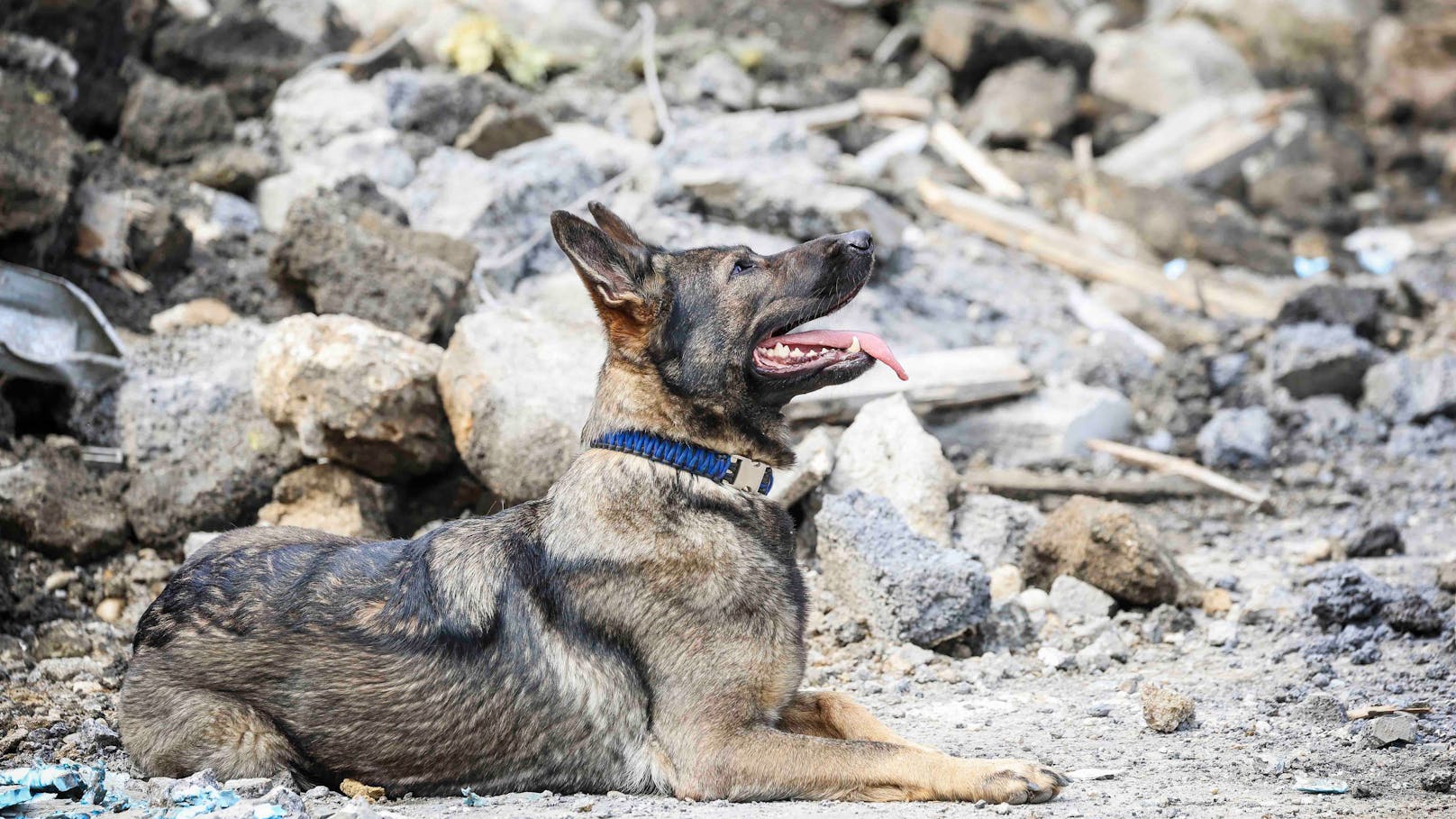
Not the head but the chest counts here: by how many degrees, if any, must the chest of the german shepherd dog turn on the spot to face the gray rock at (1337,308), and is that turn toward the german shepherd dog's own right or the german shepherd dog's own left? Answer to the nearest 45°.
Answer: approximately 45° to the german shepherd dog's own left

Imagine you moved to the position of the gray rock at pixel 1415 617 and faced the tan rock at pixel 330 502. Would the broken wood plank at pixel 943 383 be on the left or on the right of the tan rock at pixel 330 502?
right

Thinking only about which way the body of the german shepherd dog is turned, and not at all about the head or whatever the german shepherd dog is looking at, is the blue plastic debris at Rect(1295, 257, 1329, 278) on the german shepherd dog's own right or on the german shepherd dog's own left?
on the german shepherd dog's own left

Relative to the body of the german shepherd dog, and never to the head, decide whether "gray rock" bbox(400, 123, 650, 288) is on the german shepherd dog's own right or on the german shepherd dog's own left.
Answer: on the german shepherd dog's own left

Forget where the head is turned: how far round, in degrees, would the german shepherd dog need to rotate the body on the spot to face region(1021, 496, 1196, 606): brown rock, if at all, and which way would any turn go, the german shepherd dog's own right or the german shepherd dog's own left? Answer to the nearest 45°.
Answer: approximately 45° to the german shepherd dog's own left

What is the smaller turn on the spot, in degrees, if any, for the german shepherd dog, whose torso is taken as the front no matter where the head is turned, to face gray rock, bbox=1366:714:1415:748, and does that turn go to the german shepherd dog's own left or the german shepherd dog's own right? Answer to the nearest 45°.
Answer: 0° — it already faces it

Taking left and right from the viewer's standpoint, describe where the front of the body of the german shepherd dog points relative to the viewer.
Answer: facing to the right of the viewer

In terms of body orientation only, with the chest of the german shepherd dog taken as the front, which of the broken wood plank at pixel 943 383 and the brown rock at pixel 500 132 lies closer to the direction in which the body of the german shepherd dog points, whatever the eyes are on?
the broken wood plank
